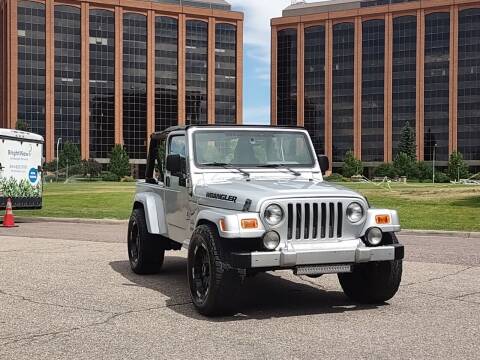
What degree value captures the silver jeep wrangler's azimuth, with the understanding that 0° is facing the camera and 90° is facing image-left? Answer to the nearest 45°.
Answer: approximately 315°
